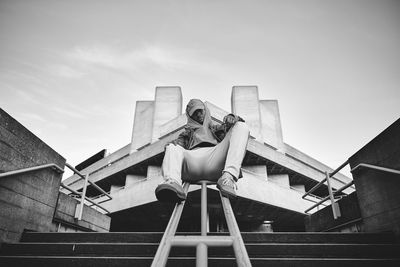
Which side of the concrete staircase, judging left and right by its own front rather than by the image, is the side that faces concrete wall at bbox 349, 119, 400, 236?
left

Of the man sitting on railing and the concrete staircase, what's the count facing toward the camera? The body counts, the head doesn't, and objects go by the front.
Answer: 2

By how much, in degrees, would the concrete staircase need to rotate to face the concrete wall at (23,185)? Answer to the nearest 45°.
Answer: approximately 90° to its right

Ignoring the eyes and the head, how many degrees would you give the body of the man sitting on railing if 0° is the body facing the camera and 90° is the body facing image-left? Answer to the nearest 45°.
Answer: approximately 0°

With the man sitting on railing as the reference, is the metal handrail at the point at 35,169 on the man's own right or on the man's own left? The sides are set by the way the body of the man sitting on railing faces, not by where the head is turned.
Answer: on the man's own right
